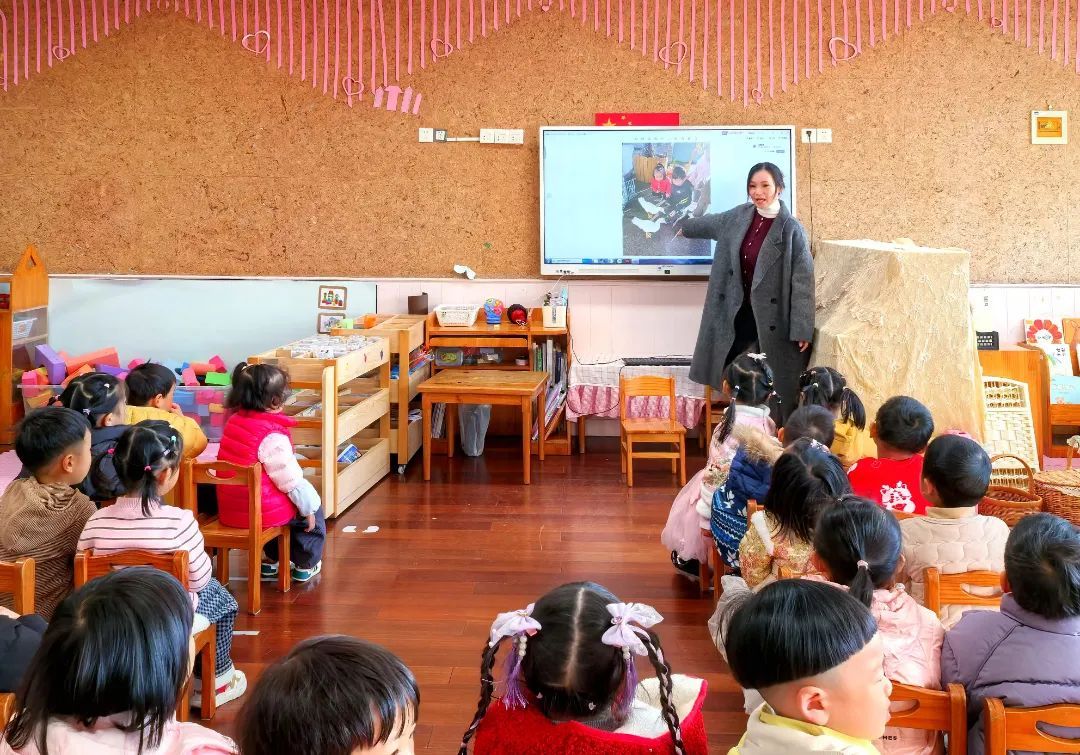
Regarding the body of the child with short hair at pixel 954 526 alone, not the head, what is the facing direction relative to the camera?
away from the camera

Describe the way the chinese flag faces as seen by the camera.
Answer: facing the viewer

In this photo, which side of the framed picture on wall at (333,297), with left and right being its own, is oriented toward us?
front

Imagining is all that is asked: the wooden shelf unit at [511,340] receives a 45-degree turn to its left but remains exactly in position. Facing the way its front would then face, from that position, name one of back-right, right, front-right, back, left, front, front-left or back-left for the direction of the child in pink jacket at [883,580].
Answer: front-right

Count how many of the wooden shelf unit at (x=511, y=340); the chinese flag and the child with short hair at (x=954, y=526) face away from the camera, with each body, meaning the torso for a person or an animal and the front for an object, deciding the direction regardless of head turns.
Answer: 1

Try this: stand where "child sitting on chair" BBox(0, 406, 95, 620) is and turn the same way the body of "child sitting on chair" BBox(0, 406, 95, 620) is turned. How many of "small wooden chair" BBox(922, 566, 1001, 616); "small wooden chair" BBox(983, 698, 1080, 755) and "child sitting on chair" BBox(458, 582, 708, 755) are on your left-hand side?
0

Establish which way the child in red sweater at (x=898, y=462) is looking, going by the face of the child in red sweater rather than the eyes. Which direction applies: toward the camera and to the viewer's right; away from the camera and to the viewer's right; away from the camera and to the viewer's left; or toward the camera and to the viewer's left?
away from the camera and to the viewer's left

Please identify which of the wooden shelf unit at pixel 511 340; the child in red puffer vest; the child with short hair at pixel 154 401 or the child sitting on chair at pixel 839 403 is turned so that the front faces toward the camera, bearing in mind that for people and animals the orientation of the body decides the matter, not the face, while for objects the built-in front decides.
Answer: the wooden shelf unit

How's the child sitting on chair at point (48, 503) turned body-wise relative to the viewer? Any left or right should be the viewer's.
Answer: facing away from the viewer and to the right of the viewer

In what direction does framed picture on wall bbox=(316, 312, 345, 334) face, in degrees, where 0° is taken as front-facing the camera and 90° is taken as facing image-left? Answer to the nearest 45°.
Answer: approximately 0°

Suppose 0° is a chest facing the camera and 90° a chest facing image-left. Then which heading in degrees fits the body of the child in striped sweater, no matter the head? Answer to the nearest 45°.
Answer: approximately 225°

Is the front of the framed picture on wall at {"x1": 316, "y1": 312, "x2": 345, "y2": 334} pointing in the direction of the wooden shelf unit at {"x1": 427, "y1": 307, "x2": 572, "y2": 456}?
no

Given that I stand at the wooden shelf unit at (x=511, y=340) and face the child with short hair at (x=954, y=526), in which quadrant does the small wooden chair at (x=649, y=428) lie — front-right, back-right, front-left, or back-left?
front-left

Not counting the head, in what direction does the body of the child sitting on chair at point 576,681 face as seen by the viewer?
away from the camera

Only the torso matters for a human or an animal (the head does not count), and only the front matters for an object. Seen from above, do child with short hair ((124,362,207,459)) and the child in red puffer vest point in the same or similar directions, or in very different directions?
same or similar directions

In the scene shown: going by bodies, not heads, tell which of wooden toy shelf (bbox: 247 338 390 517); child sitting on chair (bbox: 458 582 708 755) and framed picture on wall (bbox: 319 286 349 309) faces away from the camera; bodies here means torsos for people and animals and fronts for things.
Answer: the child sitting on chair

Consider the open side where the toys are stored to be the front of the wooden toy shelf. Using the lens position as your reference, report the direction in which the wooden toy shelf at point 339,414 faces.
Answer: facing the viewer and to the left of the viewer

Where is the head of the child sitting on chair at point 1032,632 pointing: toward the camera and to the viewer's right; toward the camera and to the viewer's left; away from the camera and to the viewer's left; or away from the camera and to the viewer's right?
away from the camera and to the viewer's left

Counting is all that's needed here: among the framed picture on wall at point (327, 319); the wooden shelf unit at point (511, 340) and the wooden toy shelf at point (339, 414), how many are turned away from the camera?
0
